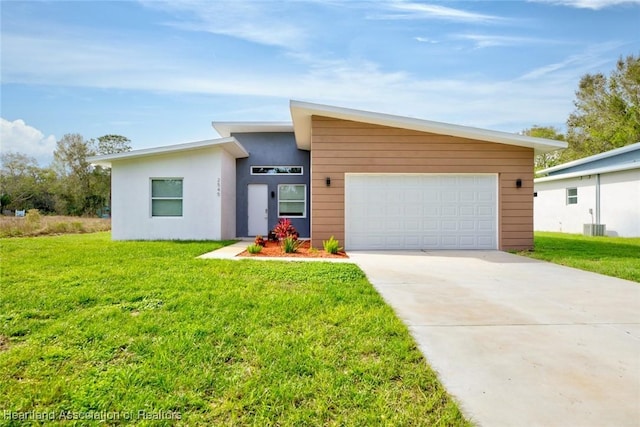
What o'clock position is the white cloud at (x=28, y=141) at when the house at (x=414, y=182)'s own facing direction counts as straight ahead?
The white cloud is roughly at 4 o'clock from the house.

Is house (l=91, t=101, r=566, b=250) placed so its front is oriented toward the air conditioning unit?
no

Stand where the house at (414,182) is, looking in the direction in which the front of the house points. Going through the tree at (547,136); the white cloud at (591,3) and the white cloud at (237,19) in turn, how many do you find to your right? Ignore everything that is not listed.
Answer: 1

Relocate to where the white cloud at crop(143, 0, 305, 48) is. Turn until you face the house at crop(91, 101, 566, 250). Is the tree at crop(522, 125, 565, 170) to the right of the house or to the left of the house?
left

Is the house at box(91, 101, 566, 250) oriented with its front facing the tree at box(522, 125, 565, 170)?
no

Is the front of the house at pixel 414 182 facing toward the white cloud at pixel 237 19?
no

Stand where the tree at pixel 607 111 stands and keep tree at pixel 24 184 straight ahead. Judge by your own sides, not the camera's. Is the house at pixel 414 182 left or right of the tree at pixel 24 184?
left

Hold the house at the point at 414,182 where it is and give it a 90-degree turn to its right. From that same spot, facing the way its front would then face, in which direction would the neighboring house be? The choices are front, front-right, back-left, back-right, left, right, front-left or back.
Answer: back-right

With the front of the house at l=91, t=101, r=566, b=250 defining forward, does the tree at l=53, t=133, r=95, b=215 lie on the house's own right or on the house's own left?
on the house's own right

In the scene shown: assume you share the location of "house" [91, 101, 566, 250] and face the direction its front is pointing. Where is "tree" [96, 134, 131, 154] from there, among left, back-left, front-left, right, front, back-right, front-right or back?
back-right

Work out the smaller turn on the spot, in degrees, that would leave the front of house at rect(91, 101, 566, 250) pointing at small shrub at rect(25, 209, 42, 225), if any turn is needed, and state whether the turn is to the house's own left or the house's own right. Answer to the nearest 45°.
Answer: approximately 90° to the house's own right

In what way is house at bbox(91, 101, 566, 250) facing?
toward the camera

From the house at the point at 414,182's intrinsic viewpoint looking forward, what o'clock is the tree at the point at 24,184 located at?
The tree is roughly at 4 o'clock from the house.
